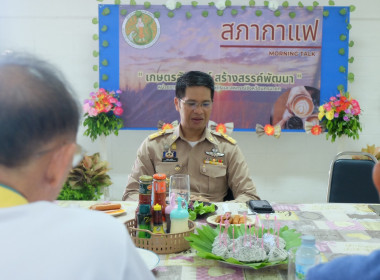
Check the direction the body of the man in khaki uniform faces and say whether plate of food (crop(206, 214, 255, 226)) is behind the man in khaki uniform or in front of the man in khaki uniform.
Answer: in front

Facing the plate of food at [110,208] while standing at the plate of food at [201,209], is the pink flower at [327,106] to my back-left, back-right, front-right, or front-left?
back-right

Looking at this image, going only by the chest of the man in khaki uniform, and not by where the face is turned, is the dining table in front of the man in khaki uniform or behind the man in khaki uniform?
in front

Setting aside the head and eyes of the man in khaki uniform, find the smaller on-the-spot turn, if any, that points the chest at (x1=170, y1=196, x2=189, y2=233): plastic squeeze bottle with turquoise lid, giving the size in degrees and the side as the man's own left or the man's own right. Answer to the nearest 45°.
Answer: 0° — they already face it

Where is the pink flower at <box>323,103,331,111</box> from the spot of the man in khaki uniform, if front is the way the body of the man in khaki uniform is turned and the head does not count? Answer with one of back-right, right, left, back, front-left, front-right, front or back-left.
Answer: back-left

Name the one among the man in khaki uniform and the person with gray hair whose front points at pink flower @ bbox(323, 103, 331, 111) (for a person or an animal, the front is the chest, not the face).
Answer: the person with gray hair

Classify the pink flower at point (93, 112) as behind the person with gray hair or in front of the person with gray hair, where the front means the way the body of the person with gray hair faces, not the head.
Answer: in front

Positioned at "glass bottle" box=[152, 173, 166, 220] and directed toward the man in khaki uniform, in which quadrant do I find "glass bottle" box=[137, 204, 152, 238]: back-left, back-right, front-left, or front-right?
back-left

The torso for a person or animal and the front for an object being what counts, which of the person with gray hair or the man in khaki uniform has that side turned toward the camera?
the man in khaki uniform

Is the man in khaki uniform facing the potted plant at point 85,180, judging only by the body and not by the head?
no

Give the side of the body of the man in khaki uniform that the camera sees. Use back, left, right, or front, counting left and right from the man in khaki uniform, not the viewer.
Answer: front

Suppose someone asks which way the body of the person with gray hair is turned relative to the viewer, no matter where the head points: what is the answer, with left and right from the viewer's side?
facing away from the viewer and to the right of the viewer

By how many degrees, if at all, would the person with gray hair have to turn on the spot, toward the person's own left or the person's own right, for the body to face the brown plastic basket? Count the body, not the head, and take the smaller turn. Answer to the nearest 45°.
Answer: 0° — they already face it

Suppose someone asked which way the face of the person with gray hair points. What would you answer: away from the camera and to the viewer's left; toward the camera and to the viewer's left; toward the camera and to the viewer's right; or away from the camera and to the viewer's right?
away from the camera and to the viewer's right

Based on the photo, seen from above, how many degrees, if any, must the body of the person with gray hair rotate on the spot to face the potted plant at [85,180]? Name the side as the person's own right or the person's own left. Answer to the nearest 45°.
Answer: approximately 45° to the person's own left

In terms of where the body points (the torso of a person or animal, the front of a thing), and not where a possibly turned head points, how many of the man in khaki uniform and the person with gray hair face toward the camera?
1

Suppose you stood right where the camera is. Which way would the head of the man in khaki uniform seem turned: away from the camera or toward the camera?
toward the camera

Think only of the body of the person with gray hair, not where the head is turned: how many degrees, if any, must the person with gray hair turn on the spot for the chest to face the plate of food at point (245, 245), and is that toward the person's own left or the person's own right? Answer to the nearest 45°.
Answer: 0° — they already face it
